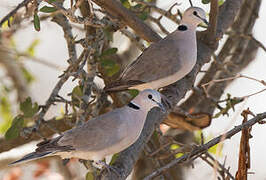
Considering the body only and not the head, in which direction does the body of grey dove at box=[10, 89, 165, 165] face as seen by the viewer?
to the viewer's right

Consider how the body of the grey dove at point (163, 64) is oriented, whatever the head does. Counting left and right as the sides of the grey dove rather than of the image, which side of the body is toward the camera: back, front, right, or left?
right

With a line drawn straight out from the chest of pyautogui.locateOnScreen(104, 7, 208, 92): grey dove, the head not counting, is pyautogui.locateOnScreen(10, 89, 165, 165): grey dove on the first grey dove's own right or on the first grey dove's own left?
on the first grey dove's own right

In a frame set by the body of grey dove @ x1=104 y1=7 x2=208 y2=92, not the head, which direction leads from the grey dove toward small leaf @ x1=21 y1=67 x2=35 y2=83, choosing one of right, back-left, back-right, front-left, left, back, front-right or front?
back-left

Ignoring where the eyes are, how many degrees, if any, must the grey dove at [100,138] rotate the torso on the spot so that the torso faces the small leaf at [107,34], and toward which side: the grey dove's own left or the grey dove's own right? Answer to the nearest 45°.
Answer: approximately 90° to the grey dove's own left

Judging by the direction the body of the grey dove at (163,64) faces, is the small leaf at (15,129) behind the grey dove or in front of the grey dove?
behind

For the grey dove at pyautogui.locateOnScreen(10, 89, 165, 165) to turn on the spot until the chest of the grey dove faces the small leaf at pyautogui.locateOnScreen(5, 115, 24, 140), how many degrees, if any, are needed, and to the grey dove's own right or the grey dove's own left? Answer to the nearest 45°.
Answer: approximately 135° to the grey dove's own left

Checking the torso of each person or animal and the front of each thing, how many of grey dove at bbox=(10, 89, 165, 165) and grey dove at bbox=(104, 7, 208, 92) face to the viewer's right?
2

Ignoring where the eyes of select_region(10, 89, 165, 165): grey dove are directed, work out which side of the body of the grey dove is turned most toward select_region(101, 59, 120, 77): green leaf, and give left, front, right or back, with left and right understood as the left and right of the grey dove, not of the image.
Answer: left
